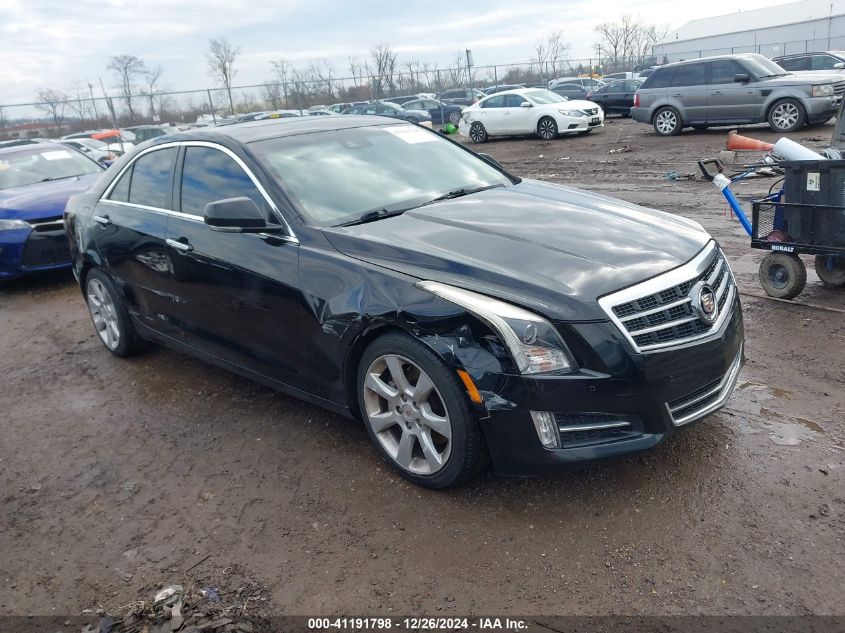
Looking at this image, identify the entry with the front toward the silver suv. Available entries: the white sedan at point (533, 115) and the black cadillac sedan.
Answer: the white sedan

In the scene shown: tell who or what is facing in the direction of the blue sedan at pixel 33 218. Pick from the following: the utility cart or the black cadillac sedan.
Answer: the utility cart

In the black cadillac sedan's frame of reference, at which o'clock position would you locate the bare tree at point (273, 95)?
The bare tree is roughly at 7 o'clock from the black cadillac sedan.

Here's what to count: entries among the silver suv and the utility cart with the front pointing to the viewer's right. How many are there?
1

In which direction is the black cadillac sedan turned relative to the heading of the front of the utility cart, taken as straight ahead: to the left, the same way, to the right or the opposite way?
the opposite way

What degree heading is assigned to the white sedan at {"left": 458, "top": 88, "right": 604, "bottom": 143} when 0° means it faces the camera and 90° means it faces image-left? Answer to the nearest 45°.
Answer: approximately 315°

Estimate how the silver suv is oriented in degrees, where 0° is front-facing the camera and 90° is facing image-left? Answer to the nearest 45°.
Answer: approximately 270°

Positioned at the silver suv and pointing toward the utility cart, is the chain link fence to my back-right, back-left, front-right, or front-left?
back-right

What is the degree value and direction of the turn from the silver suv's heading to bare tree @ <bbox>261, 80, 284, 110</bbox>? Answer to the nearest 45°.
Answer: approximately 135° to its left

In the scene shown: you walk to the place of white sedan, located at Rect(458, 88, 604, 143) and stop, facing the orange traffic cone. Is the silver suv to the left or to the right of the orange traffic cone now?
left

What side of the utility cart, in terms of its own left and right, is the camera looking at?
left
